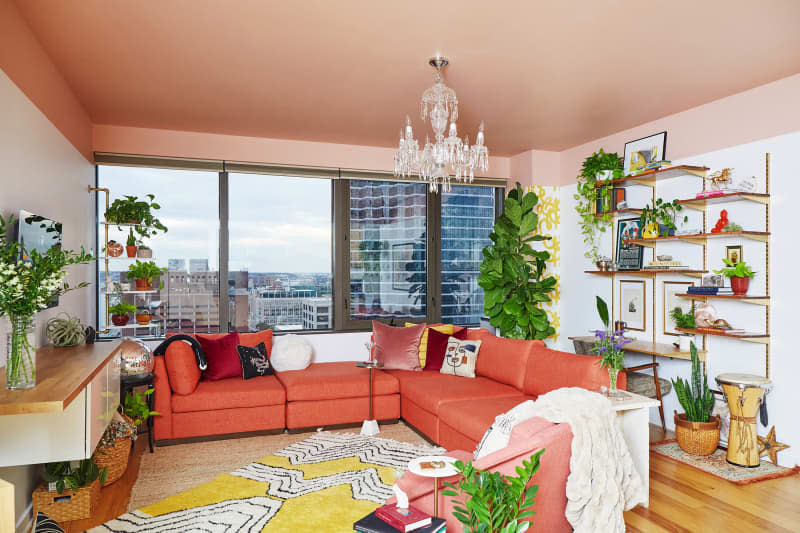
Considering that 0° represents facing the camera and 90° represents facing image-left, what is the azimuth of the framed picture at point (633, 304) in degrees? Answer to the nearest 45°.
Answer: approximately 45°

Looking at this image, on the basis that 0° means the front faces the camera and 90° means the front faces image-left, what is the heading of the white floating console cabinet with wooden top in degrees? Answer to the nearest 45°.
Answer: approximately 270°

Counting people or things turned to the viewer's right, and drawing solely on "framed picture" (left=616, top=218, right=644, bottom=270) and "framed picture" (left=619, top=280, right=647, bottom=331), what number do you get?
0

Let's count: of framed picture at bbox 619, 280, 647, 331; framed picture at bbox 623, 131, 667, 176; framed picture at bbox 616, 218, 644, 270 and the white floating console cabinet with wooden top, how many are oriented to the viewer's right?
1

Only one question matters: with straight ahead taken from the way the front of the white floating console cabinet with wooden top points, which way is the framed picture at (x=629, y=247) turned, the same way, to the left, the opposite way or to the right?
the opposite way

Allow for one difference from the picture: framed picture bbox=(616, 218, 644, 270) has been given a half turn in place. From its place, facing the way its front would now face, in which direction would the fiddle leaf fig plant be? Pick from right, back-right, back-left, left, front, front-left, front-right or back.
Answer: back-left

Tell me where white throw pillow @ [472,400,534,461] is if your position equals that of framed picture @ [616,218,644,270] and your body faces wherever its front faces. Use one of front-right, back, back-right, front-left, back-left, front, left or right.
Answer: front-left

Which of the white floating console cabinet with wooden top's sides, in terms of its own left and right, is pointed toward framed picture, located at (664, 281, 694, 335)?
front

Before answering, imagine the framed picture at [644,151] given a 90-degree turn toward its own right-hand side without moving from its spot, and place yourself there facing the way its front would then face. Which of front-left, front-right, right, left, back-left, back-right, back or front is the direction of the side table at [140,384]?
left

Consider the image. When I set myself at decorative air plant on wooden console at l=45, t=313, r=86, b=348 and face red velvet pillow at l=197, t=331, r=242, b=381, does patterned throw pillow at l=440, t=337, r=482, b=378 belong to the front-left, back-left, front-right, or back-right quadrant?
front-right

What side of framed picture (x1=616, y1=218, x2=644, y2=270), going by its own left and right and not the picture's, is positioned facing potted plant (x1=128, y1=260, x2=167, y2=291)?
front

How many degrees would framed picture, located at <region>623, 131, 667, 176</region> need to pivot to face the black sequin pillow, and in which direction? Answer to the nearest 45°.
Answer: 0° — it already faces it

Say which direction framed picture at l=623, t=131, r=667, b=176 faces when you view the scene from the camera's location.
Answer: facing the viewer and to the left of the viewer

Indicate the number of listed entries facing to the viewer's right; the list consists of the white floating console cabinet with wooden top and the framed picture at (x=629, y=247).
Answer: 1
